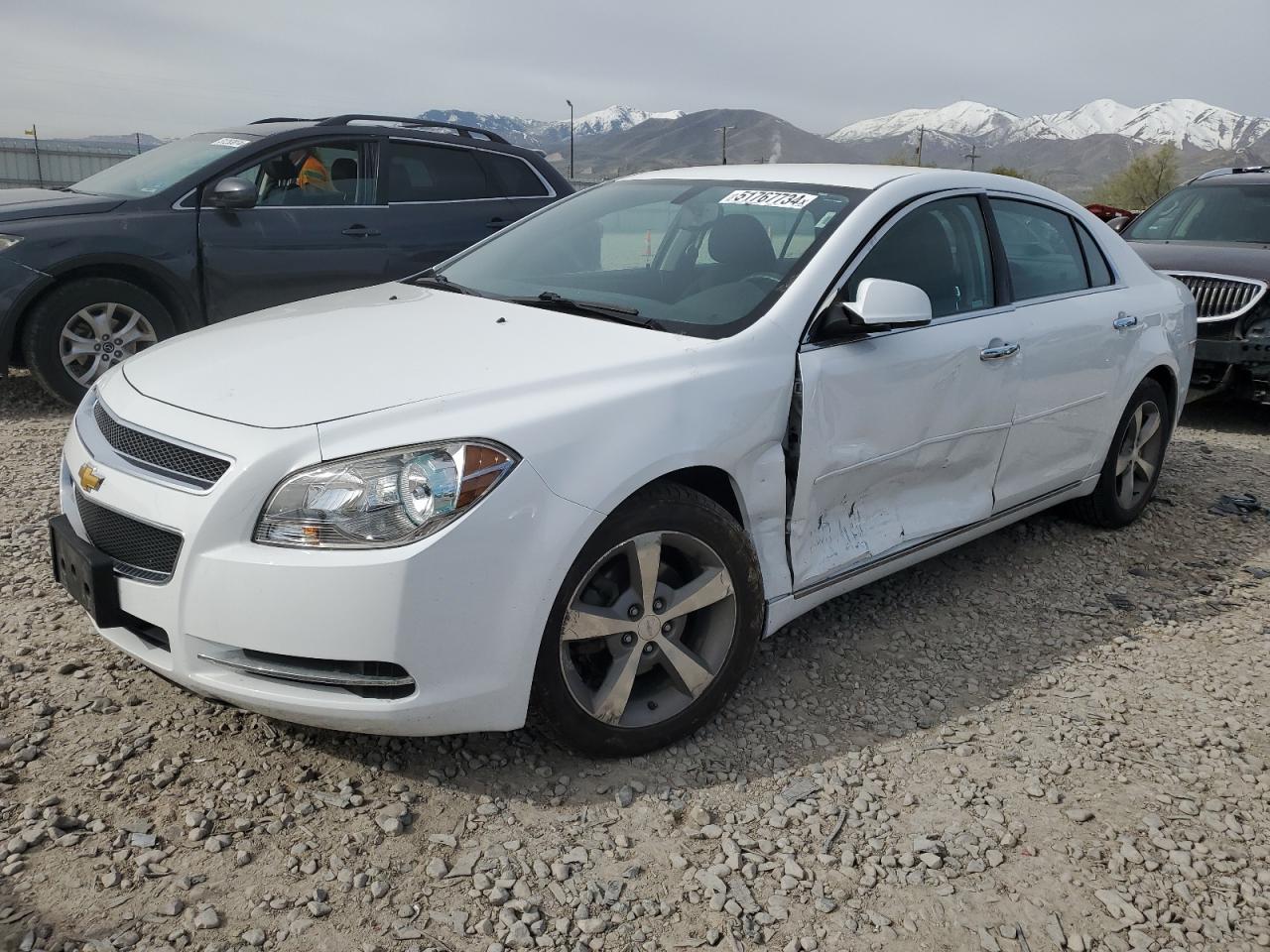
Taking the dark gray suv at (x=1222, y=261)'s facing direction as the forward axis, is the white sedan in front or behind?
in front

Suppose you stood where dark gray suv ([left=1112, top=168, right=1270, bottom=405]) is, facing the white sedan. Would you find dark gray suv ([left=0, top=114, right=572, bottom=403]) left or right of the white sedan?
right

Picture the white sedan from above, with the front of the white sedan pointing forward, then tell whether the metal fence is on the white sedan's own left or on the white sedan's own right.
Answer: on the white sedan's own right

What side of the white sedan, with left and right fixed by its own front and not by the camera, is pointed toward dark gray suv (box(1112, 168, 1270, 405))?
back

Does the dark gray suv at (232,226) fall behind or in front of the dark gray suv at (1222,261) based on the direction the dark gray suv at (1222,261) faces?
in front

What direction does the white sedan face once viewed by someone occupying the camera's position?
facing the viewer and to the left of the viewer

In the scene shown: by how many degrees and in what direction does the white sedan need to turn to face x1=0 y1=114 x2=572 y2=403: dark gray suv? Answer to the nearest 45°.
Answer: approximately 90° to its right

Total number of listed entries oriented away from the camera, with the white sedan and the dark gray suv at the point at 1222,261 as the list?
0

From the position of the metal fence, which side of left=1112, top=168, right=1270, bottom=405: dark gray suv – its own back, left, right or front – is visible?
right
